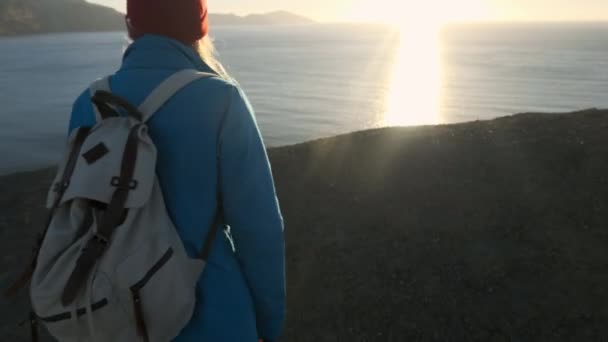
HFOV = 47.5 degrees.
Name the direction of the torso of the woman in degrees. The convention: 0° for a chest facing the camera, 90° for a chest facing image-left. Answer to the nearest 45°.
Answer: approximately 225°
